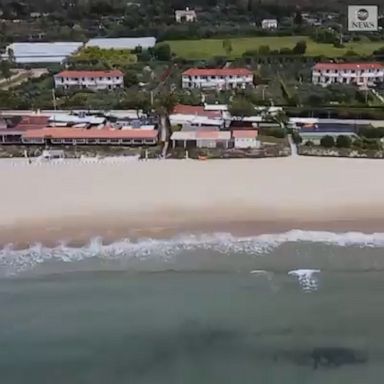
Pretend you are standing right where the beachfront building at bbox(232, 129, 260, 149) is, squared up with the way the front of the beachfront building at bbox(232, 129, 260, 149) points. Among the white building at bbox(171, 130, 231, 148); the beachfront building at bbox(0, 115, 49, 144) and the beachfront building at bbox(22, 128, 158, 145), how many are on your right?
3

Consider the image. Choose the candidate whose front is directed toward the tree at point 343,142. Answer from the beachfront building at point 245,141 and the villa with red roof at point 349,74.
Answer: the villa with red roof

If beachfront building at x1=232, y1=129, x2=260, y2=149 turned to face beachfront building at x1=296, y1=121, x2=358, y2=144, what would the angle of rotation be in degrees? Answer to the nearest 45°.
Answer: approximately 135° to its left

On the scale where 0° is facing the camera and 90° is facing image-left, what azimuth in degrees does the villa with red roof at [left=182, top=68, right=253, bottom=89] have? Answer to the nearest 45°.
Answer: approximately 0°

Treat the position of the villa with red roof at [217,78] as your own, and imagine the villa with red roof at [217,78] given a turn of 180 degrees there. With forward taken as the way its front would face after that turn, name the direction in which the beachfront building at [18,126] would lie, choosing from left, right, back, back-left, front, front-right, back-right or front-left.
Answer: back-left

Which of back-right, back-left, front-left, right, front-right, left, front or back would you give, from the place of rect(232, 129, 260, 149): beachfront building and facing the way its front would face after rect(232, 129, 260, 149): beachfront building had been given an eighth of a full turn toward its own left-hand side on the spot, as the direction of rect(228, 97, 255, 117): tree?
back-left

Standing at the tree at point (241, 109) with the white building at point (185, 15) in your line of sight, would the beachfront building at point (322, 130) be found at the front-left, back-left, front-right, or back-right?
back-right

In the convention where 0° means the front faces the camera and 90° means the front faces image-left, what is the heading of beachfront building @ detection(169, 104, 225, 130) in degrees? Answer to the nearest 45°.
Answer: approximately 0°

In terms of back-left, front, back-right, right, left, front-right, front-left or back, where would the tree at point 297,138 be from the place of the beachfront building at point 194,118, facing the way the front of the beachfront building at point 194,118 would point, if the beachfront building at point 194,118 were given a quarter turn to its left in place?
front-right

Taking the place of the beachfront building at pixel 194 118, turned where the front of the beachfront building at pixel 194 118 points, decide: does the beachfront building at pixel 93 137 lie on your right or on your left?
on your right
